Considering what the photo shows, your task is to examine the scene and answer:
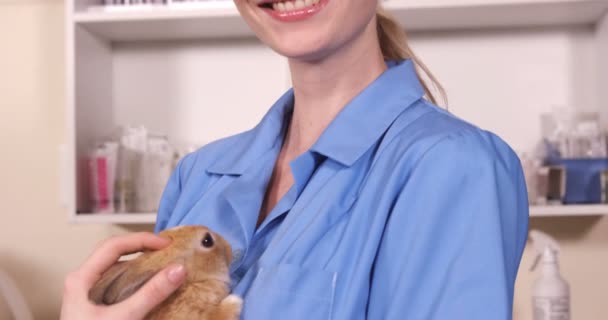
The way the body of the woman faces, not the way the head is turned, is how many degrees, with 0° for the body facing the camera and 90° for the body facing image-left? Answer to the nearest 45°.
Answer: approximately 45°

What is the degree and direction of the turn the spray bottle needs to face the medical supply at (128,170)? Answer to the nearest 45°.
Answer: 0° — it already faces it

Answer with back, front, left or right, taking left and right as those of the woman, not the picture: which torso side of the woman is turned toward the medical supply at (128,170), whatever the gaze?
right

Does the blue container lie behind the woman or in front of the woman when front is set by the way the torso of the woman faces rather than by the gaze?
behind

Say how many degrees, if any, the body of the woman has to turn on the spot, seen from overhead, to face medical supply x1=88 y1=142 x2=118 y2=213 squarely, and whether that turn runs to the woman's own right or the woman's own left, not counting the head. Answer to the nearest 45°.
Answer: approximately 90° to the woman's own right

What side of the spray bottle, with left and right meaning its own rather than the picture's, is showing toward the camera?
left
